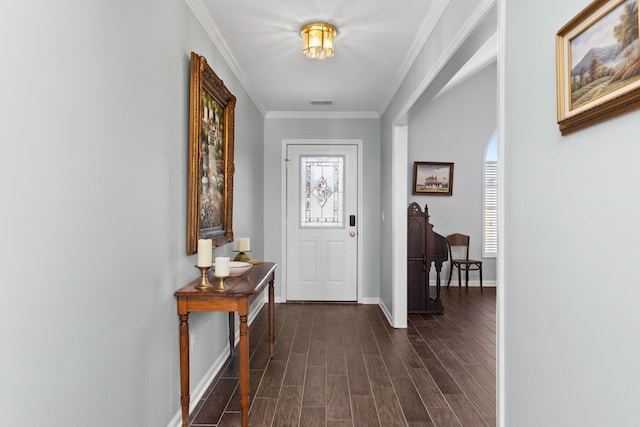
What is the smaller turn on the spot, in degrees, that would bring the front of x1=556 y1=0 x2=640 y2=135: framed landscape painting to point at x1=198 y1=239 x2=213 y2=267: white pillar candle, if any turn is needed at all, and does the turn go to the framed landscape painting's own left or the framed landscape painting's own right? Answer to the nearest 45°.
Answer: approximately 45° to the framed landscape painting's own right

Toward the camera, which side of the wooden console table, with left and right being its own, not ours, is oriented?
right

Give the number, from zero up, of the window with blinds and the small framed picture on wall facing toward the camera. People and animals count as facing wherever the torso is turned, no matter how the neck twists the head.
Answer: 2

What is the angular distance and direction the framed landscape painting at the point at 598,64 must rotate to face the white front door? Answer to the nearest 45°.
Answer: approximately 90° to its right

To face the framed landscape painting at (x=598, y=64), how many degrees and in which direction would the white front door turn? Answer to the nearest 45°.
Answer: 0° — it already faces it

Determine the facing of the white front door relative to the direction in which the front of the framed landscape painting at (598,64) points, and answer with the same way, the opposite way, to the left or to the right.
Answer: to the left

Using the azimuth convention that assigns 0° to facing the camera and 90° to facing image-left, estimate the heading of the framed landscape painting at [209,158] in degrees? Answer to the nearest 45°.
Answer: approximately 270°

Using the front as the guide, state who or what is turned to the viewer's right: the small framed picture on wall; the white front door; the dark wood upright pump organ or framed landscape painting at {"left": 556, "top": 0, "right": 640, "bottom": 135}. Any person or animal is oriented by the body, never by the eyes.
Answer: the dark wood upright pump organ

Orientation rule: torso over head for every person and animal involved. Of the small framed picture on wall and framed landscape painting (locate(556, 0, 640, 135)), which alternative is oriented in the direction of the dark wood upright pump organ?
the small framed picture on wall

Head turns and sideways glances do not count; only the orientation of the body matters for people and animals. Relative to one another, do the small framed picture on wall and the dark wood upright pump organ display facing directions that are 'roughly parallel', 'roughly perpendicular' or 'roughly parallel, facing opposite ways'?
roughly perpendicular

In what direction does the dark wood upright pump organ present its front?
to the viewer's right
